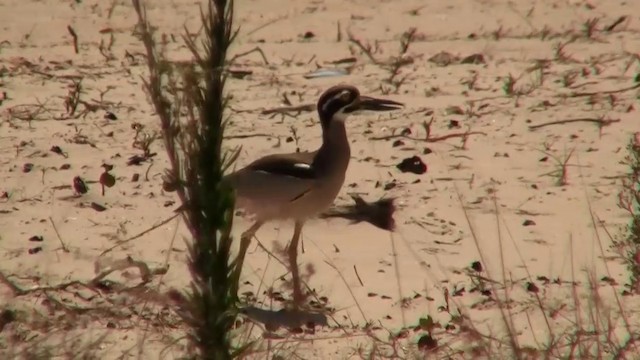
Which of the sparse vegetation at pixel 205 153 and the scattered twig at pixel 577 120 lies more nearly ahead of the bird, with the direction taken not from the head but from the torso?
the scattered twig

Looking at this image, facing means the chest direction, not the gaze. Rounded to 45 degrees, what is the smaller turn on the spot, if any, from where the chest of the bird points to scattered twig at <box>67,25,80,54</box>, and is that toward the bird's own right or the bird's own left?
approximately 135° to the bird's own left

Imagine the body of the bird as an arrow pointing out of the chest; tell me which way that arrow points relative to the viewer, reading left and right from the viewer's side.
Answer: facing to the right of the viewer

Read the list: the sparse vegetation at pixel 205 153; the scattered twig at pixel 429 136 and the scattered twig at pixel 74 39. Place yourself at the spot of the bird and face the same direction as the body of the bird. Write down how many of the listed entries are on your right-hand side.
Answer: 1

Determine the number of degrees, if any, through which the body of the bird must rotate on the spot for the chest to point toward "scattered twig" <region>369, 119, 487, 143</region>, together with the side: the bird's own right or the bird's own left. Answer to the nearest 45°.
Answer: approximately 45° to the bird's own left

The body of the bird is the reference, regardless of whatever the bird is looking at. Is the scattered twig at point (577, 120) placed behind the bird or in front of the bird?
in front
